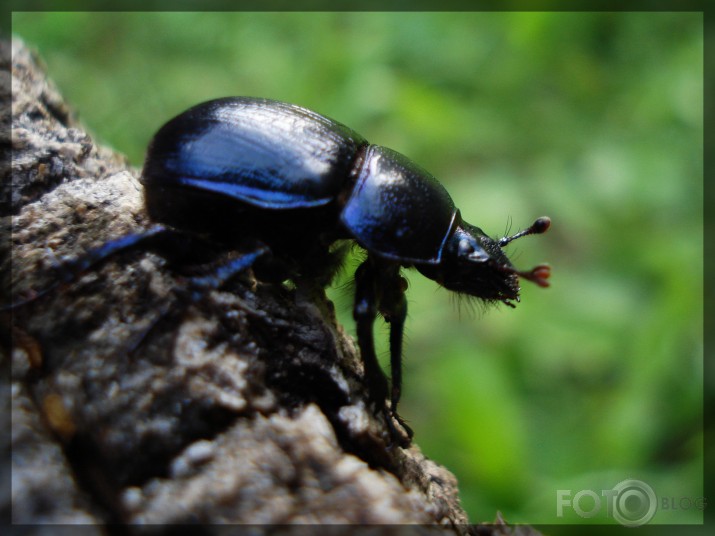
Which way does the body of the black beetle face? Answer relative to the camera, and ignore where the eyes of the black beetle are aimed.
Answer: to the viewer's right
